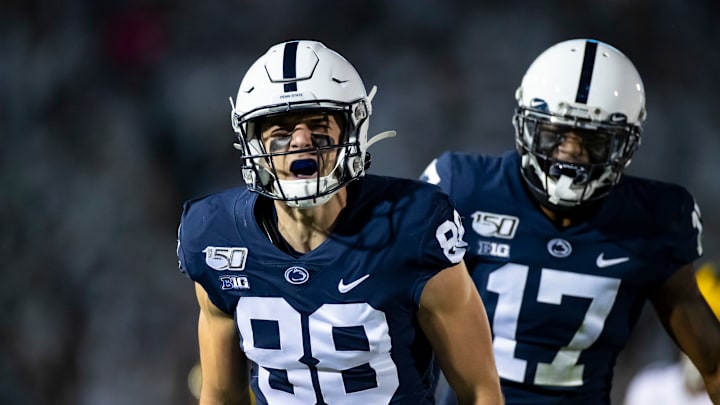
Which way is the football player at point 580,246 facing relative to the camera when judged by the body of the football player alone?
toward the camera

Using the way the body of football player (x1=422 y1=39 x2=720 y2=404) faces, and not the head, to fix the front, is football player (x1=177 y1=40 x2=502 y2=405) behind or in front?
in front

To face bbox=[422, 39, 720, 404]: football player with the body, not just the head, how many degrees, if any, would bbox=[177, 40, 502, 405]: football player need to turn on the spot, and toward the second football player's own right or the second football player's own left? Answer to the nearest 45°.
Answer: approximately 135° to the second football player's own left

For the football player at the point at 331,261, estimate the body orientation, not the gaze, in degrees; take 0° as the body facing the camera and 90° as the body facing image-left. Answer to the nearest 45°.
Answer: approximately 0°

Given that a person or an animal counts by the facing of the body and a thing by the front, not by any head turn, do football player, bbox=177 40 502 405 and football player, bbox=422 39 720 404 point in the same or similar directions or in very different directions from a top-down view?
same or similar directions

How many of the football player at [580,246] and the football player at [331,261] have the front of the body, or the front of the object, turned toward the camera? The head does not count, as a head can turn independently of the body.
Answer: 2
